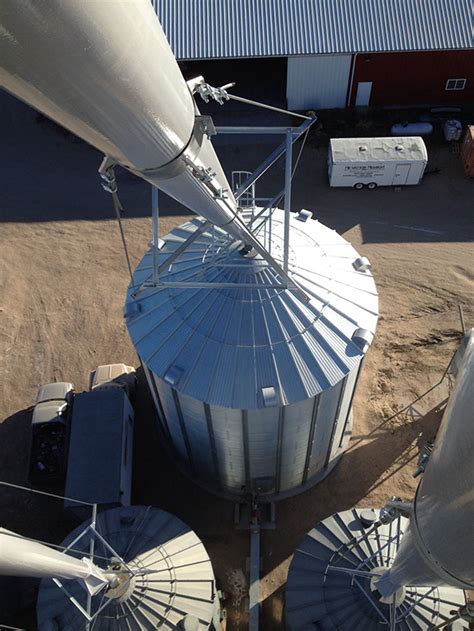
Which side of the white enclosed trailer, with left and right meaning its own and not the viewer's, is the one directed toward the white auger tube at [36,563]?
right

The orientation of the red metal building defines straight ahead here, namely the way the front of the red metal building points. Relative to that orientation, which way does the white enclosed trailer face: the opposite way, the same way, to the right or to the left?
to the left

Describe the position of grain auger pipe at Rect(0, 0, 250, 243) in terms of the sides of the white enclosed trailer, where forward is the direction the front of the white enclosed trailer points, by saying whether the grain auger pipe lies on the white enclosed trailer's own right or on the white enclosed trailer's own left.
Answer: on the white enclosed trailer's own right

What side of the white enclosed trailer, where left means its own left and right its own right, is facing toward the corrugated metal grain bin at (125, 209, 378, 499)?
right

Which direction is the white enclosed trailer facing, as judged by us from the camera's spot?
facing to the right of the viewer

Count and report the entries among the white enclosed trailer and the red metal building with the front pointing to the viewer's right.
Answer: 1

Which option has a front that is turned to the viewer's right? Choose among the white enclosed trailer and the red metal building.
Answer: the white enclosed trailer

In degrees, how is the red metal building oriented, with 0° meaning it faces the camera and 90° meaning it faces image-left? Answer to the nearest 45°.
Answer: approximately 0°
